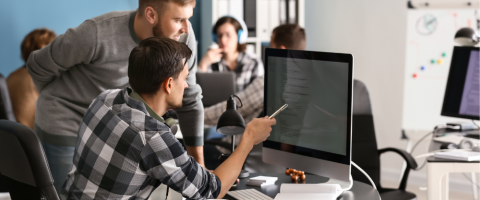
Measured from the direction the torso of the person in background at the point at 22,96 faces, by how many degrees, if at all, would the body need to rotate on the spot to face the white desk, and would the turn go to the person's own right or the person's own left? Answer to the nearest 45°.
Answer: approximately 45° to the person's own right

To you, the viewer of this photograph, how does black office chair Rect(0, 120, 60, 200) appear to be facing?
facing away from the viewer and to the right of the viewer

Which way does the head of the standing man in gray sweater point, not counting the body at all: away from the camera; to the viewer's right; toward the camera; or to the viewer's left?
to the viewer's right

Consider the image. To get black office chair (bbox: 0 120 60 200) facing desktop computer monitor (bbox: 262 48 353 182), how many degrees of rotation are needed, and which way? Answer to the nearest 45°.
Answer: approximately 45° to its right

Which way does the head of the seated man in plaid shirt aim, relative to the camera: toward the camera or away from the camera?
away from the camera

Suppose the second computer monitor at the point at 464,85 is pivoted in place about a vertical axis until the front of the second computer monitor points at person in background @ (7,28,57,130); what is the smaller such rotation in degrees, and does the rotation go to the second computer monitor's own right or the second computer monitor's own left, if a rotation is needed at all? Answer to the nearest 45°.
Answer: approximately 45° to the second computer monitor's own right

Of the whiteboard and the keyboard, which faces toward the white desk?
the whiteboard

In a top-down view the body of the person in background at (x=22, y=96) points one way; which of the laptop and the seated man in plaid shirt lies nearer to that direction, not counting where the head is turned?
the laptop

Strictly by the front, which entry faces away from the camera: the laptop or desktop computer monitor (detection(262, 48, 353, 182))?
the laptop

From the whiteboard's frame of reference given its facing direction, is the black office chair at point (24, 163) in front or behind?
in front
